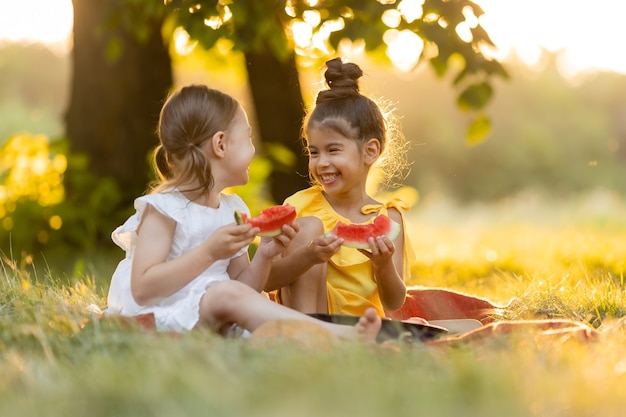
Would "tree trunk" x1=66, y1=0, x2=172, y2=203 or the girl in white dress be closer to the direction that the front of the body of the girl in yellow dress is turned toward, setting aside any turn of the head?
the girl in white dress

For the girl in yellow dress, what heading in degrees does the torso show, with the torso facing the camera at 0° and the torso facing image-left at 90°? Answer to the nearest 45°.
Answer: approximately 45°

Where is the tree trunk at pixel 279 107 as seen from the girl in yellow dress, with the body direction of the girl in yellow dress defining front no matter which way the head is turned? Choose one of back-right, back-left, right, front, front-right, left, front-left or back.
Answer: back-right

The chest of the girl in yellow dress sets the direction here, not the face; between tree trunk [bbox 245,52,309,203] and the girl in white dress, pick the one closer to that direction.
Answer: the girl in white dress

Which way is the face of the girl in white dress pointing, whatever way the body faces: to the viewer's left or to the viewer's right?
to the viewer's right

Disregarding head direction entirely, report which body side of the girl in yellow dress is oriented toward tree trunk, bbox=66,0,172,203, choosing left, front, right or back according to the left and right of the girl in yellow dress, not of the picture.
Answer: right
